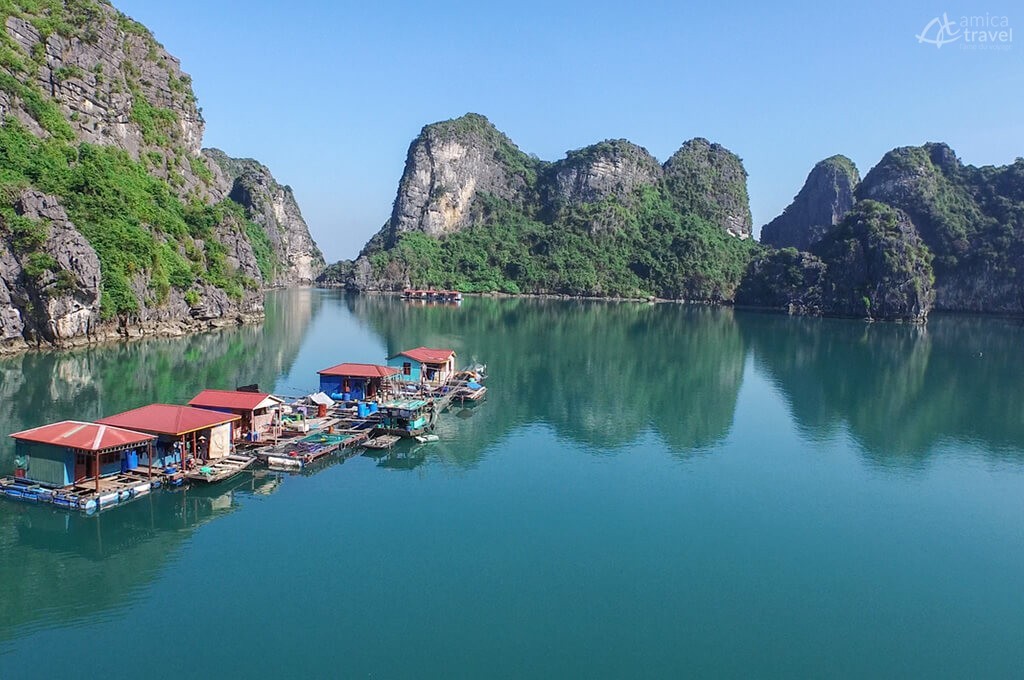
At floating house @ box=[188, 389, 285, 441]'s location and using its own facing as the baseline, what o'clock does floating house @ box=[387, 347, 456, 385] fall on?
floating house @ box=[387, 347, 456, 385] is roughly at 9 o'clock from floating house @ box=[188, 389, 285, 441].

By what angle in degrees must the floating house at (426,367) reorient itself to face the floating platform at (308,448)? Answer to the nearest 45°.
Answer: approximately 45° to its right

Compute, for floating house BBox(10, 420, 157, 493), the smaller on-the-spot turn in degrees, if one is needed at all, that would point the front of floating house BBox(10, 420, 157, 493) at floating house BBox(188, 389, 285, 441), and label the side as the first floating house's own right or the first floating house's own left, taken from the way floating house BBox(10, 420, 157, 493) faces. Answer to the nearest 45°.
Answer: approximately 90° to the first floating house's own left

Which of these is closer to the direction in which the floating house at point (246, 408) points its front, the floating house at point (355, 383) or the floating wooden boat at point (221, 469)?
the floating wooden boat

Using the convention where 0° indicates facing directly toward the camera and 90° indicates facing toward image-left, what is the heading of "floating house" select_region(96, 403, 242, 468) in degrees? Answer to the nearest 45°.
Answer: approximately 315°
